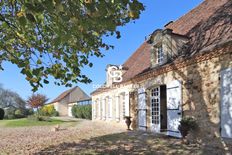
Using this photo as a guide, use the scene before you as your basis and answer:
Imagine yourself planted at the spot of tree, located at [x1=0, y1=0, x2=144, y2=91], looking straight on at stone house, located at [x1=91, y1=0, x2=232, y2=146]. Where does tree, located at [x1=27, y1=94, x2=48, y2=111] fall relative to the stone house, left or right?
left

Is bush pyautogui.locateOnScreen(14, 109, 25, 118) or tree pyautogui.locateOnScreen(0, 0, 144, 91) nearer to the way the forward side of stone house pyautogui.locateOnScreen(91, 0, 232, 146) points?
the tree

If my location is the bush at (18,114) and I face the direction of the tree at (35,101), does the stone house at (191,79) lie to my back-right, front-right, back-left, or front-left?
back-right

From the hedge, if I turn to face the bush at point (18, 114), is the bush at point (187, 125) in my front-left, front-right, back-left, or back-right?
back-left

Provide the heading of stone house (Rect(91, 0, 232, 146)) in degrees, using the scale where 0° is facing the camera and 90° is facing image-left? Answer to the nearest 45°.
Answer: approximately 45°

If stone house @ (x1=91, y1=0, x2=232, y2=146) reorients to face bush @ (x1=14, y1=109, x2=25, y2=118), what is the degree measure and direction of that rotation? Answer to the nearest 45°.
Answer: approximately 90° to its right

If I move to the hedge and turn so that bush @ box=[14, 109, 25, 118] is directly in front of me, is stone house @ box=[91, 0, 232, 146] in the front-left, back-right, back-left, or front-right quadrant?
back-left
